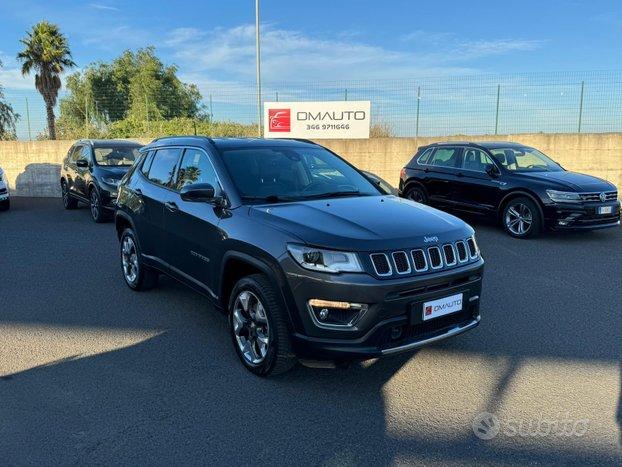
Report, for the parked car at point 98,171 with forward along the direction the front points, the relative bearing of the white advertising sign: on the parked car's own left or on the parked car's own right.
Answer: on the parked car's own left

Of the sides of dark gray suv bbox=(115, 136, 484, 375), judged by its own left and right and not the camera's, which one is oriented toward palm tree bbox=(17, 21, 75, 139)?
back

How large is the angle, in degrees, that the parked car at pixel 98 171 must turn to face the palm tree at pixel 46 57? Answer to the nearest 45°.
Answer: approximately 135° to its left

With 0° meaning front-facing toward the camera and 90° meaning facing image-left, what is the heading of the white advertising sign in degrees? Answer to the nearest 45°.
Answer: approximately 0°

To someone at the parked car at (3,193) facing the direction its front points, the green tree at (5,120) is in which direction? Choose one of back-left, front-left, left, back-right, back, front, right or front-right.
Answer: back-left

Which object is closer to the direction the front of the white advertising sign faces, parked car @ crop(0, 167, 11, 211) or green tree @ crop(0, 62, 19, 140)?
the parked car

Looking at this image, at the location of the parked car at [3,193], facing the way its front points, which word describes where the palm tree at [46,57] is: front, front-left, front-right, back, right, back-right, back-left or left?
back-left

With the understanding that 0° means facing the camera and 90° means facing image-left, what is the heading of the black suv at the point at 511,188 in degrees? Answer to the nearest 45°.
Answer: approximately 315°
